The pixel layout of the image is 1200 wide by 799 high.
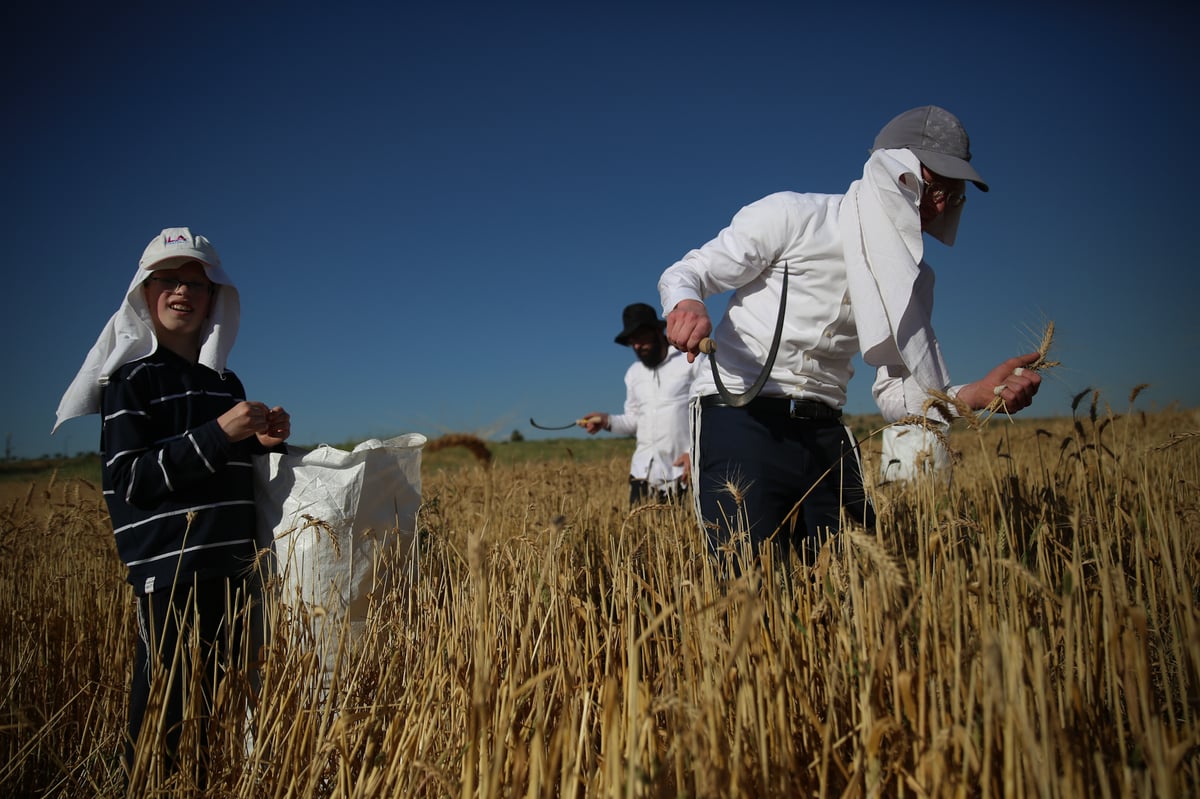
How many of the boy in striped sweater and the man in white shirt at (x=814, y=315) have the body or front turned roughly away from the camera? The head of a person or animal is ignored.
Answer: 0

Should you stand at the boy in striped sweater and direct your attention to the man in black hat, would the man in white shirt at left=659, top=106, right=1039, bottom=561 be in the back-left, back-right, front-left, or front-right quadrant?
front-right

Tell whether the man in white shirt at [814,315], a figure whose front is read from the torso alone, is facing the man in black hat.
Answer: no

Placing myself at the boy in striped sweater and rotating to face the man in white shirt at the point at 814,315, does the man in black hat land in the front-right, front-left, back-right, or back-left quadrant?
front-left

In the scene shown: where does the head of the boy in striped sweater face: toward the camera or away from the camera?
toward the camera

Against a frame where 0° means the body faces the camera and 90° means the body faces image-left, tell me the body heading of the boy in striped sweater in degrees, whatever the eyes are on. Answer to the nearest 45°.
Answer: approximately 315°

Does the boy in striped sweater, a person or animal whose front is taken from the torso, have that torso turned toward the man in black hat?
no

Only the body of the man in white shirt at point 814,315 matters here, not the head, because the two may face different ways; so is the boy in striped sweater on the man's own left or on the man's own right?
on the man's own right

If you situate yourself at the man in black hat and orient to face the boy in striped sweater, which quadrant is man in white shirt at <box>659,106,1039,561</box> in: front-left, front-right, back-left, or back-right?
front-left
